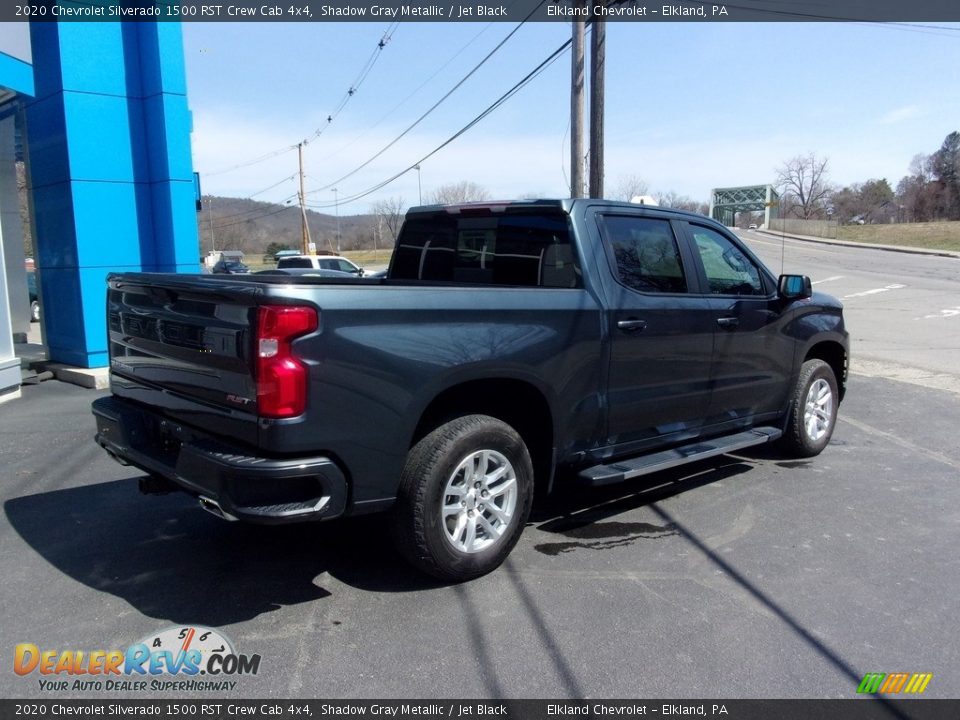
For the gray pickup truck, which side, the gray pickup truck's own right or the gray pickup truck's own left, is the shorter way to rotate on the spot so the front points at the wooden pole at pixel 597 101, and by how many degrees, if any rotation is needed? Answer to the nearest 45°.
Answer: approximately 45° to the gray pickup truck's own left

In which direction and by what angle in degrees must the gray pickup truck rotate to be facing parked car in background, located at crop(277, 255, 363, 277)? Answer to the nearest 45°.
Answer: approximately 45° to its left

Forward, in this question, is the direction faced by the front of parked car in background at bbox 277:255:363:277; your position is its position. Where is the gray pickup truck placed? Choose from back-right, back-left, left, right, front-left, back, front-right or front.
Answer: right

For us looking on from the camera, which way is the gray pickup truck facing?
facing away from the viewer and to the right of the viewer

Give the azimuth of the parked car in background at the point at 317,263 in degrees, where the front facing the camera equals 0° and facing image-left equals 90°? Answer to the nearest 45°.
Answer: approximately 270°

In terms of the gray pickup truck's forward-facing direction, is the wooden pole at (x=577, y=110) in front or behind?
in front
